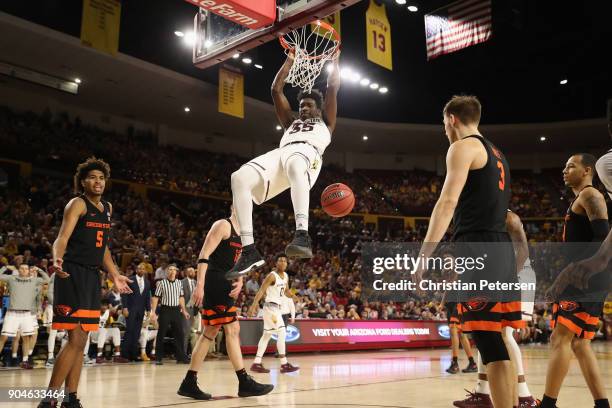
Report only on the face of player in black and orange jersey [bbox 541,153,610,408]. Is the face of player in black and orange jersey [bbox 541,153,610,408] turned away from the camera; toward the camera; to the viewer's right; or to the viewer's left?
to the viewer's left

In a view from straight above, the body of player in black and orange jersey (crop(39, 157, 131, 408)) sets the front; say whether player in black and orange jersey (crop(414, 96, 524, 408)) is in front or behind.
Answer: in front

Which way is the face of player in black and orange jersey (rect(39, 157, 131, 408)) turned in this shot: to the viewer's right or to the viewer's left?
to the viewer's right

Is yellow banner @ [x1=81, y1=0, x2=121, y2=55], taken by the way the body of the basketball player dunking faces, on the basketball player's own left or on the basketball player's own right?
on the basketball player's own right

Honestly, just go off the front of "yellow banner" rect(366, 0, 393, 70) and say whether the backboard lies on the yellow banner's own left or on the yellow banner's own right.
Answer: on the yellow banner's own right

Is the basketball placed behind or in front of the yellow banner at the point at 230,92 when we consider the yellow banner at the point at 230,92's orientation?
in front
